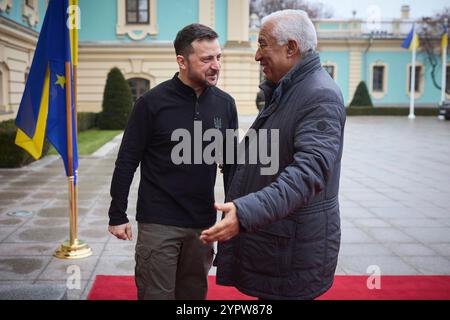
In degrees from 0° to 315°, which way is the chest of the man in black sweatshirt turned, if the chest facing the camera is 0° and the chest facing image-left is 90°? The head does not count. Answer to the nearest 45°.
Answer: approximately 315°

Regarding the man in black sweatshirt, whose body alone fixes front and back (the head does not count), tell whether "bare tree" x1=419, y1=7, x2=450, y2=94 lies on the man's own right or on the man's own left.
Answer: on the man's own left

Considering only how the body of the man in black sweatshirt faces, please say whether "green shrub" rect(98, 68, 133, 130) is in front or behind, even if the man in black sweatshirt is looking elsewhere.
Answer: behind

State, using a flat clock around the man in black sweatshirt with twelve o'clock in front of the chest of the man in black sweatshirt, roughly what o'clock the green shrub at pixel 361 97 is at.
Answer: The green shrub is roughly at 8 o'clock from the man in black sweatshirt.

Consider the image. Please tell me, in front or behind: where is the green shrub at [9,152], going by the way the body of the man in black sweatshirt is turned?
behind

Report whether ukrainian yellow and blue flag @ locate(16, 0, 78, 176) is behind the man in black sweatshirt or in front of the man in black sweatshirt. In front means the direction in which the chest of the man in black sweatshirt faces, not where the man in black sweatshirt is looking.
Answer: behind
